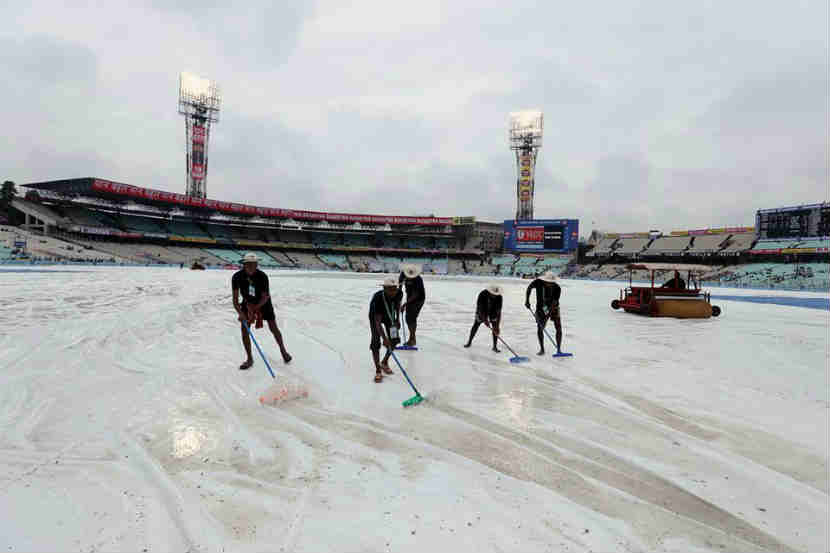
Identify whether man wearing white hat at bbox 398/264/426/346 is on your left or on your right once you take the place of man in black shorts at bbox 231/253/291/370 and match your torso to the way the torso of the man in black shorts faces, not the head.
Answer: on your left

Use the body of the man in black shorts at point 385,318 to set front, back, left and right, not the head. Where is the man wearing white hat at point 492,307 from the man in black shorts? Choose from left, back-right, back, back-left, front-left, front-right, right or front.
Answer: left

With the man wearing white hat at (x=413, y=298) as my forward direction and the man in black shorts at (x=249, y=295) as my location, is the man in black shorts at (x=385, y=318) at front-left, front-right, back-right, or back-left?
front-right

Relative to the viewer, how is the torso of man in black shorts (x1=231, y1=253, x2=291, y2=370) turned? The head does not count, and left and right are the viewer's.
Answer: facing the viewer

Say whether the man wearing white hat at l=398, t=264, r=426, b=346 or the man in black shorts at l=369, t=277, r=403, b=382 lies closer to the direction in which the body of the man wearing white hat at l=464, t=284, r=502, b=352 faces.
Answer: the man in black shorts

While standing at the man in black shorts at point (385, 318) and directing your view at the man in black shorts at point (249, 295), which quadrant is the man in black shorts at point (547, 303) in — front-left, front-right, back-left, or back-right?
back-right

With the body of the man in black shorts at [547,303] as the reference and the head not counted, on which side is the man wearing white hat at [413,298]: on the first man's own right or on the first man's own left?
on the first man's own right

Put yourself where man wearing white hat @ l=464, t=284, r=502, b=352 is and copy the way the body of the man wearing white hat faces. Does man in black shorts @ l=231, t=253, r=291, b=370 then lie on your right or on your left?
on your right

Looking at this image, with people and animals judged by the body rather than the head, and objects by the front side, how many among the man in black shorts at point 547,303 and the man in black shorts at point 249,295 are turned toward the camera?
2

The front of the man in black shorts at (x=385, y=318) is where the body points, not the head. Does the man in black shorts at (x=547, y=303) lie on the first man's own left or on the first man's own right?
on the first man's own left

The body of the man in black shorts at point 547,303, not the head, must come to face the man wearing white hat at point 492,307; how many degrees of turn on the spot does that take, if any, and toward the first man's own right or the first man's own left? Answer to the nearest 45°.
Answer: approximately 90° to the first man's own right

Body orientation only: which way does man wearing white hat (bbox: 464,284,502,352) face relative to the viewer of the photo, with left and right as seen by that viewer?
facing the viewer and to the right of the viewer
